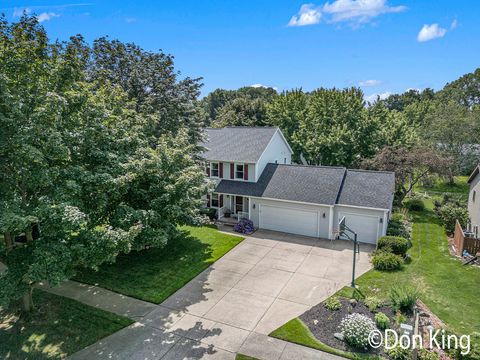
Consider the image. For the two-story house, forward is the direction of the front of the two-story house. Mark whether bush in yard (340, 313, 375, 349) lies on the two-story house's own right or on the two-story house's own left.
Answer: on the two-story house's own left

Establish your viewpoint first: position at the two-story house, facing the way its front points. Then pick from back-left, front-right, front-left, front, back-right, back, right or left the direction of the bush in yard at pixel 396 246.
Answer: left

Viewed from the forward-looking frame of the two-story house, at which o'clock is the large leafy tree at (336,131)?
The large leafy tree is roughly at 5 o'clock from the two-story house.

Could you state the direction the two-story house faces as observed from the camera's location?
facing the viewer and to the left of the viewer

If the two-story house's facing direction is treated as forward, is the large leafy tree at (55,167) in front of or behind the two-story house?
in front
